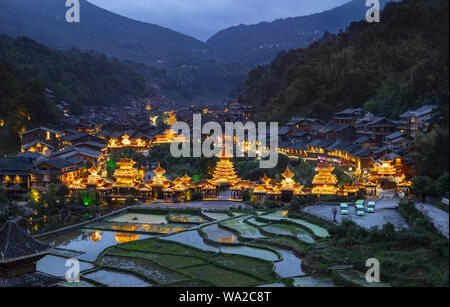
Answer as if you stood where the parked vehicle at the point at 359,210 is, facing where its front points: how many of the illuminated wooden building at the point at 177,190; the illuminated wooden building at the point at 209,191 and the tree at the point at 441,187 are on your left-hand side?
1

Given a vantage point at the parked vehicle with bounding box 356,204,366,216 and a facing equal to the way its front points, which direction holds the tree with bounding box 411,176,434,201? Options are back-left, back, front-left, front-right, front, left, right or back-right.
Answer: back-left

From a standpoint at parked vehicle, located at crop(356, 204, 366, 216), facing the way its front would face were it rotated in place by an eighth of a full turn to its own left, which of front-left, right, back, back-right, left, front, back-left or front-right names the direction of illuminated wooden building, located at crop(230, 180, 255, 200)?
back

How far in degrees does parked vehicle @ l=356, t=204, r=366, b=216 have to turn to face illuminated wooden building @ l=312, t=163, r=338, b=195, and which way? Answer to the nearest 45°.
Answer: approximately 180°

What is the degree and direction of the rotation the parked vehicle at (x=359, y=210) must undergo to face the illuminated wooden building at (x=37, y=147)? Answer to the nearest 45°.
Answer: approximately 135° to its right

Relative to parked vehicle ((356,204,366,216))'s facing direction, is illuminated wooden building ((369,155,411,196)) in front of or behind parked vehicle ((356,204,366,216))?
behind

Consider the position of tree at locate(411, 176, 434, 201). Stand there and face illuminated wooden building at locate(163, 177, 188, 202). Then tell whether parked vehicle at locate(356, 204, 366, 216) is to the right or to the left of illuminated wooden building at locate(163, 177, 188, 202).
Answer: left

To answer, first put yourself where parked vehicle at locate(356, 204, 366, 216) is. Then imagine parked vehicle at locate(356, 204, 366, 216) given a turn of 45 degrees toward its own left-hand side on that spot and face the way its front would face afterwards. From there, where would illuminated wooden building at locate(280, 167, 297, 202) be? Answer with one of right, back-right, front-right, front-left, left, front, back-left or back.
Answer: back

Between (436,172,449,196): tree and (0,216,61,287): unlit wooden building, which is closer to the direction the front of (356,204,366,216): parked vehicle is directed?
the unlit wooden building

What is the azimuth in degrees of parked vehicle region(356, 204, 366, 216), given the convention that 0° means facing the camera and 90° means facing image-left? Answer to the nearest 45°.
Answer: approximately 0°

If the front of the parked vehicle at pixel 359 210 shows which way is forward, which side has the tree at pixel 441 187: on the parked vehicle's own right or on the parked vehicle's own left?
on the parked vehicle's own left

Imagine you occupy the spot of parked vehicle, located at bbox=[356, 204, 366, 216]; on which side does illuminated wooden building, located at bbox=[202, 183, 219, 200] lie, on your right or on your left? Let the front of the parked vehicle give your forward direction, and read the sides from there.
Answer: on your right

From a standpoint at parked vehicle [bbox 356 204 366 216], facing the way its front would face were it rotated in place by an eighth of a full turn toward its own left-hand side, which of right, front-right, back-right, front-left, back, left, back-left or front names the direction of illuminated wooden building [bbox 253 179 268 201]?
back
